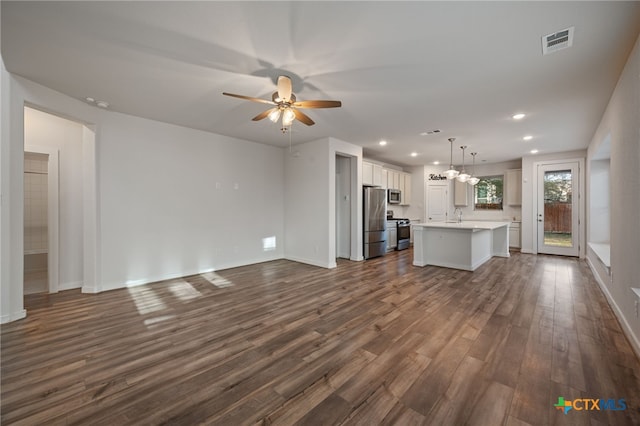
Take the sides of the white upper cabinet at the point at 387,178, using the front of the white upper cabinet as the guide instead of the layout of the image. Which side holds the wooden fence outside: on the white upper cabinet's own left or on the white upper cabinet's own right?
on the white upper cabinet's own left

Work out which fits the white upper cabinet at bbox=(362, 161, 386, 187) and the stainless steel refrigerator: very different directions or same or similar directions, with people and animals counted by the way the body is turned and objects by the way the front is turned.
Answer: same or similar directions

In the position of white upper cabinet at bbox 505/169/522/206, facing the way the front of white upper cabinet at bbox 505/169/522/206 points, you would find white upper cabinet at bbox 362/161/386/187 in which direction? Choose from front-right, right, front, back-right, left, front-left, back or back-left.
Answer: front-right

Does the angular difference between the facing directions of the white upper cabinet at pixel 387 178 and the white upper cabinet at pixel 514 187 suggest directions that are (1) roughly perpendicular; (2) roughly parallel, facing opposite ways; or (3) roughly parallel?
roughly perpendicular

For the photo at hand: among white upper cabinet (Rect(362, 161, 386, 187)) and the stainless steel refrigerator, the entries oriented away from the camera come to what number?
0

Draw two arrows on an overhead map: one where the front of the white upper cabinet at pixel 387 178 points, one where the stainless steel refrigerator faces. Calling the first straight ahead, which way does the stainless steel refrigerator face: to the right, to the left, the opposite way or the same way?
the same way

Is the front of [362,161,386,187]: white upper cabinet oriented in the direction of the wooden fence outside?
no

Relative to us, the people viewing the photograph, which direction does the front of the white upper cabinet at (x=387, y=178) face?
facing the viewer and to the right of the viewer

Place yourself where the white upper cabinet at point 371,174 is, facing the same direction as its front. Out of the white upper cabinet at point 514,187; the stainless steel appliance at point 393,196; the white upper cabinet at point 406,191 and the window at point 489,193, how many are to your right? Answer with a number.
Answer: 0

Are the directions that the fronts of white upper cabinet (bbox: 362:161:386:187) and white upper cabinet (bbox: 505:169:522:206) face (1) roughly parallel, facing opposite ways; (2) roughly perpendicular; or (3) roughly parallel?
roughly perpendicular

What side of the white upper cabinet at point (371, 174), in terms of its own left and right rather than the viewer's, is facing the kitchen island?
front

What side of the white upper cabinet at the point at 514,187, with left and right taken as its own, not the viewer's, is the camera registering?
front
